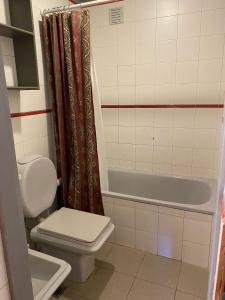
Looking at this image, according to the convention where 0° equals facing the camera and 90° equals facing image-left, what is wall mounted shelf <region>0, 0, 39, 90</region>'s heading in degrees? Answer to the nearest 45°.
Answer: approximately 315°

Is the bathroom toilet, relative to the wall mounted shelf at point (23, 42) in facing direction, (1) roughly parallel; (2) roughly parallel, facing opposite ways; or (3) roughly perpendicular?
roughly parallel

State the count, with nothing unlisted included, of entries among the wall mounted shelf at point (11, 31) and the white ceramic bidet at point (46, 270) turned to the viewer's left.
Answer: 0

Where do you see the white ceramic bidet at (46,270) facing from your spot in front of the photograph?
facing the viewer and to the right of the viewer

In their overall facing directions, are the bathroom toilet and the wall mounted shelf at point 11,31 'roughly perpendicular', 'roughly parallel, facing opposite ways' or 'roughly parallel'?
roughly parallel

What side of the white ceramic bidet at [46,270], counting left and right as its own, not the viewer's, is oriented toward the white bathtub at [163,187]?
left

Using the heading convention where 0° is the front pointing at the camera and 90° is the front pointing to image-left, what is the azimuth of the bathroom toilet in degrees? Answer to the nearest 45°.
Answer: approximately 315°

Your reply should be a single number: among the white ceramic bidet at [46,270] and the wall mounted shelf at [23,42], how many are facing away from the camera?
0

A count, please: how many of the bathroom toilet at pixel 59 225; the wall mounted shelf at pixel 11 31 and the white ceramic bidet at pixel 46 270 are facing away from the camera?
0

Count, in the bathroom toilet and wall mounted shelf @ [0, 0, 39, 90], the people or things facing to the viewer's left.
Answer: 0

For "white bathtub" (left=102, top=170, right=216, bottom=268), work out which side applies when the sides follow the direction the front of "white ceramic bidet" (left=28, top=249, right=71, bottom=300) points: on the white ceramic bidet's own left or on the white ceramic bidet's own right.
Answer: on the white ceramic bidet's own left

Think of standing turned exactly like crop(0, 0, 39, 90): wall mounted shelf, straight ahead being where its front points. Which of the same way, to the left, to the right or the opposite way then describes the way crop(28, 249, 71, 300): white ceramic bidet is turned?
the same way
